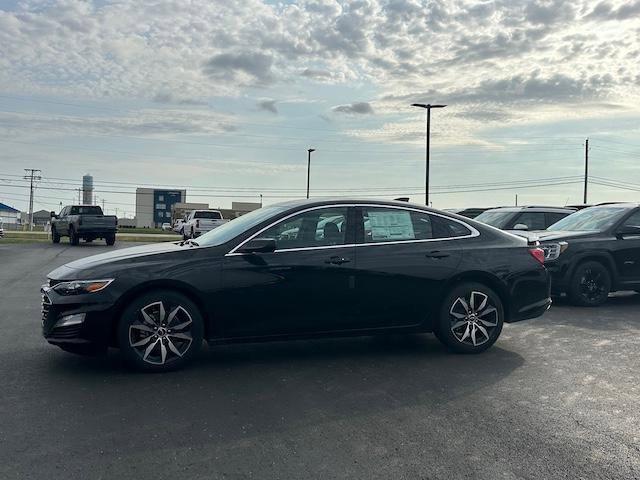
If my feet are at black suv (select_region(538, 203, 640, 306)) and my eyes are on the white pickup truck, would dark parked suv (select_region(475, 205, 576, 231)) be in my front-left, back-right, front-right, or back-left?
front-right

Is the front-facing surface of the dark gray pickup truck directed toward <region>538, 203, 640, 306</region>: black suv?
no

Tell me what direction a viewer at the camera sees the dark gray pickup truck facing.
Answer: facing away from the viewer and to the left of the viewer

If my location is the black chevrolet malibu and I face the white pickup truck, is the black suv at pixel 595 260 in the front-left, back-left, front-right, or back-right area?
front-right

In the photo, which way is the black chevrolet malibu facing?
to the viewer's left

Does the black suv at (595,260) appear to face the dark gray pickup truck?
no

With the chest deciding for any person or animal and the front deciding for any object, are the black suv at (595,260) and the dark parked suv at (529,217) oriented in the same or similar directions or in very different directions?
same or similar directions

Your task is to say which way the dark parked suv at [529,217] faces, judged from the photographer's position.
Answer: facing the viewer and to the left of the viewer

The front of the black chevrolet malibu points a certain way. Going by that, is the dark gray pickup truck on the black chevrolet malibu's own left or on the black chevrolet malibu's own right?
on the black chevrolet malibu's own right

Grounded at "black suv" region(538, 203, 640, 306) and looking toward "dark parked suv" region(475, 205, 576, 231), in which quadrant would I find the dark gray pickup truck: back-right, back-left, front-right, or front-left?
front-left

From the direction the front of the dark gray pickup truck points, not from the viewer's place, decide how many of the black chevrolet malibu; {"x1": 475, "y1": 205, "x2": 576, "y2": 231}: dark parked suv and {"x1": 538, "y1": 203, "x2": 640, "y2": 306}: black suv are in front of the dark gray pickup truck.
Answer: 0

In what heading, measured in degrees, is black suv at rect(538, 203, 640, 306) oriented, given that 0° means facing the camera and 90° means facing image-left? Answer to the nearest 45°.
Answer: approximately 45°

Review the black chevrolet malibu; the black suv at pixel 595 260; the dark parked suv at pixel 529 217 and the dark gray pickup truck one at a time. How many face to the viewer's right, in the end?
0

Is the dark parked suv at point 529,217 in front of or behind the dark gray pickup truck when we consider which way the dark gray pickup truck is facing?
behind

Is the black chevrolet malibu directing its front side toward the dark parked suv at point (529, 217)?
no
